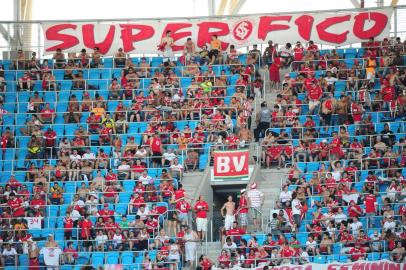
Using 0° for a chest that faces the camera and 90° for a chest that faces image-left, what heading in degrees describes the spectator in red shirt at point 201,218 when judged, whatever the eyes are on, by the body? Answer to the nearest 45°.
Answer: approximately 0°

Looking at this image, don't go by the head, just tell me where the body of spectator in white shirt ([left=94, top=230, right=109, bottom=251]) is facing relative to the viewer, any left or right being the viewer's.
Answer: facing the viewer

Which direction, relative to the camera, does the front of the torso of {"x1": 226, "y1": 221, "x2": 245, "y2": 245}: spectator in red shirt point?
toward the camera

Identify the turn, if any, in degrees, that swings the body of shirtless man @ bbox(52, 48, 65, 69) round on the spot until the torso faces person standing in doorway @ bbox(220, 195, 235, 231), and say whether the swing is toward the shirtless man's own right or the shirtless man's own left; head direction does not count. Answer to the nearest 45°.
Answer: approximately 45° to the shirtless man's own left

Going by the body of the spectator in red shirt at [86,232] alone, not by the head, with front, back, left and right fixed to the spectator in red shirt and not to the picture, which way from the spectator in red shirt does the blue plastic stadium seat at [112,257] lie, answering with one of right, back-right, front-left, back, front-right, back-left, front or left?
front-left

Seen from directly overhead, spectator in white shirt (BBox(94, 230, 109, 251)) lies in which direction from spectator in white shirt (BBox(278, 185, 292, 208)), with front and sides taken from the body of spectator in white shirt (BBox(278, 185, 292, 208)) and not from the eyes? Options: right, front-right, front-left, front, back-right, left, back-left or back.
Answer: front-right

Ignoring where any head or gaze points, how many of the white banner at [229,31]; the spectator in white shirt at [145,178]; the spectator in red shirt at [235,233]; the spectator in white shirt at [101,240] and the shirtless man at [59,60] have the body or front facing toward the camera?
5

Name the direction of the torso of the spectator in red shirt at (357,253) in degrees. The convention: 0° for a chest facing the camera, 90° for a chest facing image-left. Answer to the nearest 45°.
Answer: approximately 0°

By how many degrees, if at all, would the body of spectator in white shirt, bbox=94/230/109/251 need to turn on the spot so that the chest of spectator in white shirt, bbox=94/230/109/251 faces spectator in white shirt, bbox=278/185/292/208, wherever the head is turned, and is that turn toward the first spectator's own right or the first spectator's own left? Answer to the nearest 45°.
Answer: approximately 90° to the first spectator's own left

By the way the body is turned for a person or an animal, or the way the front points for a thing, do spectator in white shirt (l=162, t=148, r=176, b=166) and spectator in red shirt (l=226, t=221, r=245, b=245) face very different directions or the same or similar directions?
same or similar directions

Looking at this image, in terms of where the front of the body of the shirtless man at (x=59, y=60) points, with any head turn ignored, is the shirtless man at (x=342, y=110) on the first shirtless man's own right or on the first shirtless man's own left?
on the first shirtless man's own left

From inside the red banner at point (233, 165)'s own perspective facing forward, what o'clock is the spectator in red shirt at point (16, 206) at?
The spectator in red shirt is roughly at 3 o'clock from the red banner.

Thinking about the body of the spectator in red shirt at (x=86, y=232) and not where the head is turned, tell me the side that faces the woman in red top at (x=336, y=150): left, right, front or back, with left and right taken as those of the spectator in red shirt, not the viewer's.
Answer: left
